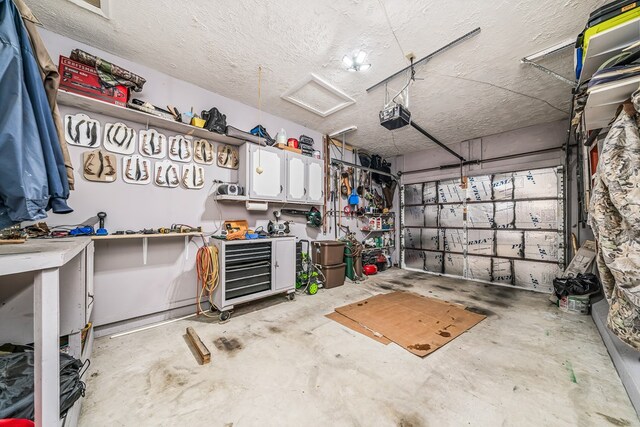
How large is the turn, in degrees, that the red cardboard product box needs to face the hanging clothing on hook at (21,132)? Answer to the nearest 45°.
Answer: approximately 45° to its right

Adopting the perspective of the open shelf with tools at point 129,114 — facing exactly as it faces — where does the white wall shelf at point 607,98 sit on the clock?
The white wall shelf is roughly at 12 o'clock from the open shelf with tools.

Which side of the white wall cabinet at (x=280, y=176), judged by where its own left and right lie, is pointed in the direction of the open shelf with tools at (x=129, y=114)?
right

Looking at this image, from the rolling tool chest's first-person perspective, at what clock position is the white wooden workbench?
The white wooden workbench is roughly at 2 o'clock from the rolling tool chest.

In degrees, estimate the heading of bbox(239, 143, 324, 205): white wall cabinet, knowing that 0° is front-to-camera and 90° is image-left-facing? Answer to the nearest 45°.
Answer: approximately 315°

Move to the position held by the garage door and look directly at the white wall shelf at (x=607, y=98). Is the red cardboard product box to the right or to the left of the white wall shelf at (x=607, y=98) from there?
right

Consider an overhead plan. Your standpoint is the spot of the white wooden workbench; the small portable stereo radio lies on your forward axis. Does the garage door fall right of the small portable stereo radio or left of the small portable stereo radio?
right
